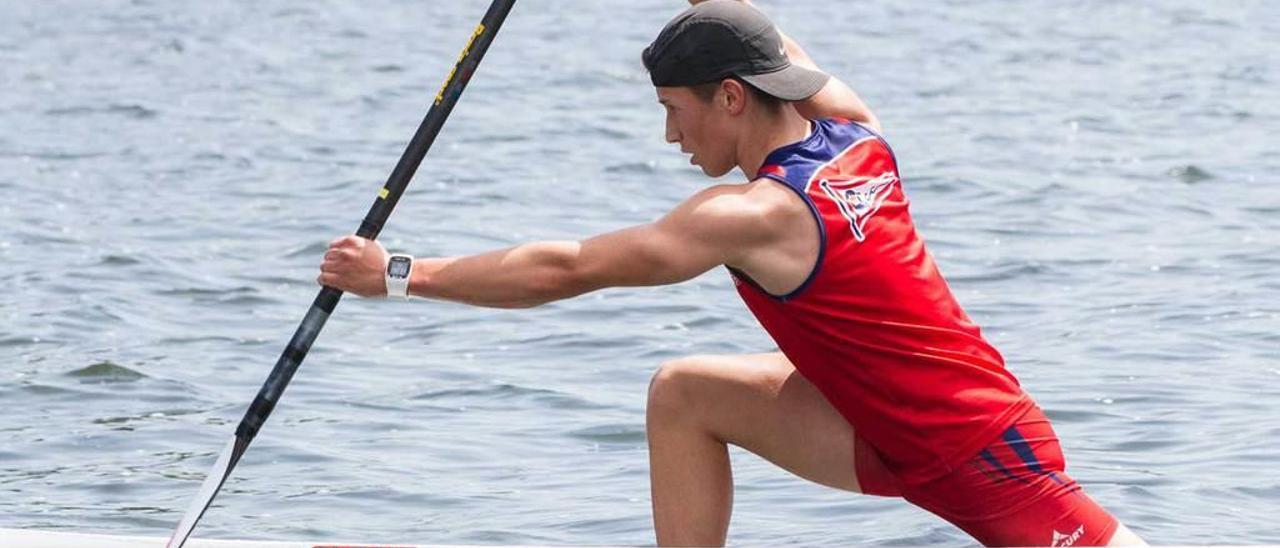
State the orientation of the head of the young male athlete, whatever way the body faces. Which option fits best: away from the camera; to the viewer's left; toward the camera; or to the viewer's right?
to the viewer's left

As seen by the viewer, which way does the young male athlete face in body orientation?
to the viewer's left
